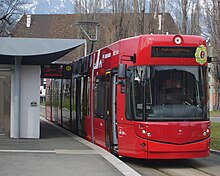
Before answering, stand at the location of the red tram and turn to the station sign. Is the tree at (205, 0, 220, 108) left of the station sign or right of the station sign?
right

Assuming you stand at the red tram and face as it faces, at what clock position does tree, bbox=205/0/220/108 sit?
The tree is roughly at 8 o'clock from the red tram.

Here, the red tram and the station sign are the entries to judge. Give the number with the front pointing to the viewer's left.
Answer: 0

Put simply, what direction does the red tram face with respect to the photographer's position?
facing the viewer and to the right of the viewer

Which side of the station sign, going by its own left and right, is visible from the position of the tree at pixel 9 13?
back

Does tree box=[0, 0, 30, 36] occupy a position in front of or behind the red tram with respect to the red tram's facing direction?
behind

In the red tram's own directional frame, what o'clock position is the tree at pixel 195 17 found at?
The tree is roughly at 8 o'clock from the red tram.

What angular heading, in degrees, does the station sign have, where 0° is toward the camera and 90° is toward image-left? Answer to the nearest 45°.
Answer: approximately 0°

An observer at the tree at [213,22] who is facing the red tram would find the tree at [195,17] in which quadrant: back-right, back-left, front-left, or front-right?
back-right

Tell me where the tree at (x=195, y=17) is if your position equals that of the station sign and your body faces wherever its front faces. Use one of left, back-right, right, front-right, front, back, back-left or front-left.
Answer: back-left

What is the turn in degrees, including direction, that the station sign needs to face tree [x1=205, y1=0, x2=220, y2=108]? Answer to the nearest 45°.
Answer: approximately 135° to its left

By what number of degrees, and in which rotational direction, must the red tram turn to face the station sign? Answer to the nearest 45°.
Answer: approximately 180°
